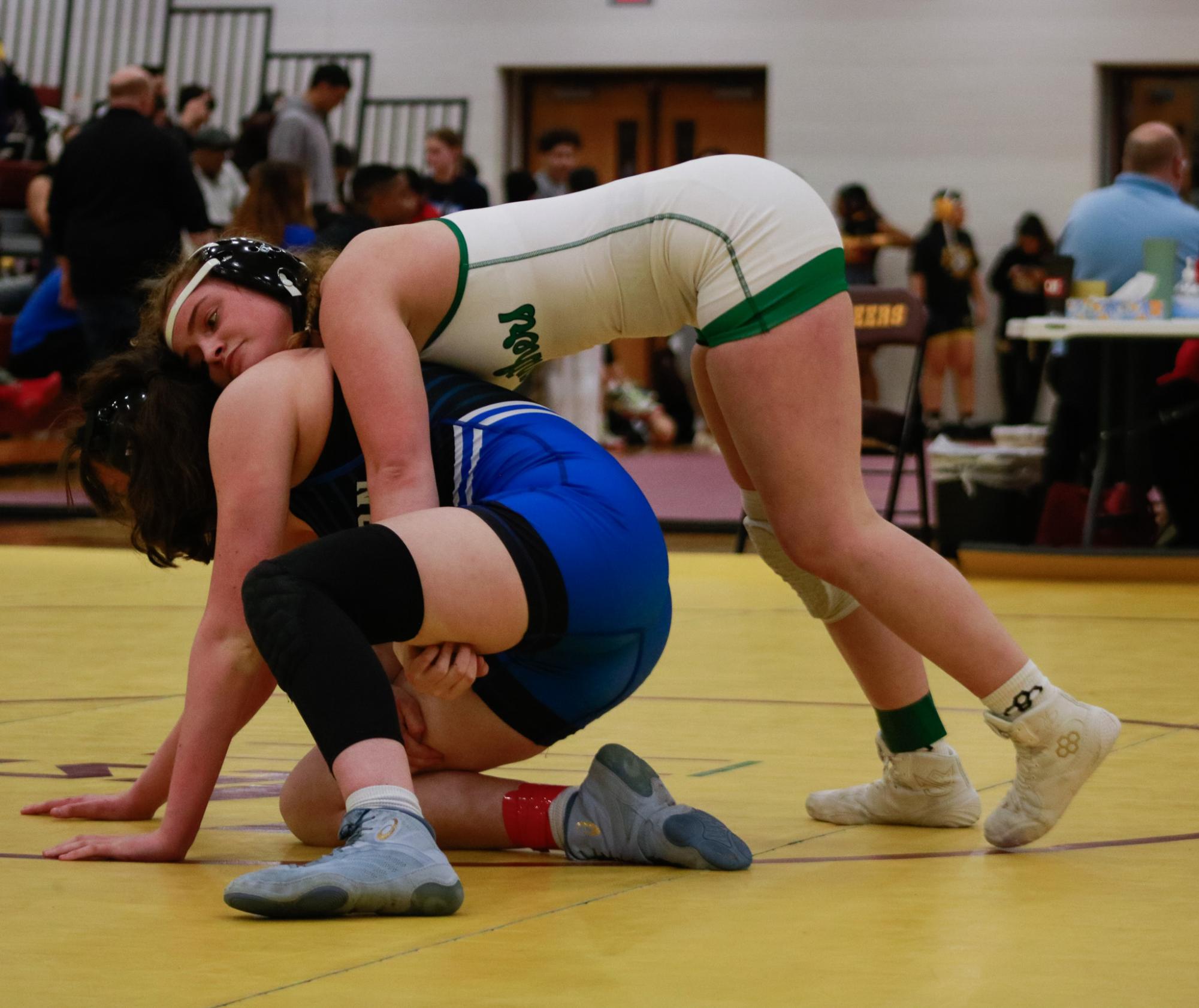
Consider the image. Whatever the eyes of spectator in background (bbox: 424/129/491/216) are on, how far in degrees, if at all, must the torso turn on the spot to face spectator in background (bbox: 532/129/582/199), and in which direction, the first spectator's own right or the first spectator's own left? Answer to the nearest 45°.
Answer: approximately 90° to the first spectator's own left

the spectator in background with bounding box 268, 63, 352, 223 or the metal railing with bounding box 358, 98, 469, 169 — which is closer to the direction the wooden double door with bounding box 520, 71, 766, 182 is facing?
the spectator in background

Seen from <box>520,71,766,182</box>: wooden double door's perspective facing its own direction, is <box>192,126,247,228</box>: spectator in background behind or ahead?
ahead

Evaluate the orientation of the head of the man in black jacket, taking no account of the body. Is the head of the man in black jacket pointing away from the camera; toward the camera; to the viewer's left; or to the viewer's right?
away from the camera

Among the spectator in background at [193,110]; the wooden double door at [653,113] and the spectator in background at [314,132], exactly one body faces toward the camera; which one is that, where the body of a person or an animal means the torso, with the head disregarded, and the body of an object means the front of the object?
the wooden double door

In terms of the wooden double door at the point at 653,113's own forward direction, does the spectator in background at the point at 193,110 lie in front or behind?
in front

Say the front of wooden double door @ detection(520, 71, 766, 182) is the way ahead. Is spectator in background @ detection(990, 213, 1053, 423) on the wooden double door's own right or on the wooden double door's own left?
on the wooden double door's own left

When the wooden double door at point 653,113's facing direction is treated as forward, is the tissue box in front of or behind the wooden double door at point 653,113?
in front
